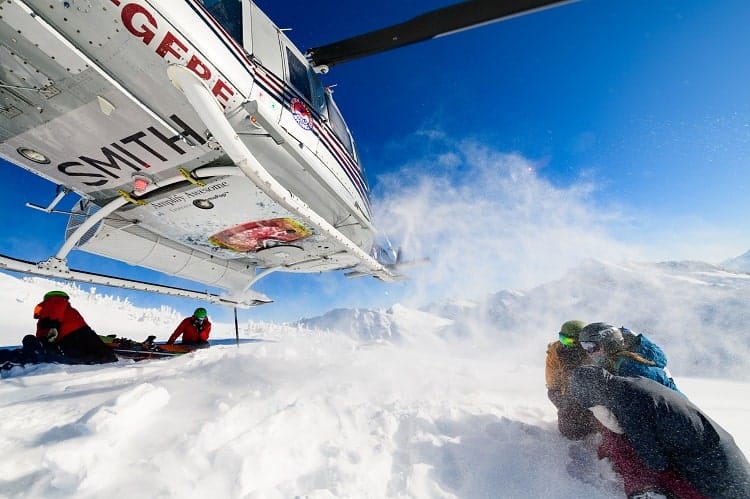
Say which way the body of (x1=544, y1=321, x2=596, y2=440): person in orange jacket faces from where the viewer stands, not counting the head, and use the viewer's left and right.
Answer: facing the viewer and to the left of the viewer

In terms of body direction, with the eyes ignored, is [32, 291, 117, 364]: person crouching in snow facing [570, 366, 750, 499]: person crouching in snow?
no

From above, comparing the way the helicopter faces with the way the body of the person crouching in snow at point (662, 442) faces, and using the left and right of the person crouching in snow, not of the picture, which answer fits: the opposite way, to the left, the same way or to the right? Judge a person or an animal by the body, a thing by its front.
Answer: to the right

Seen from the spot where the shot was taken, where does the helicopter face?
facing away from the viewer and to the right of the viewer

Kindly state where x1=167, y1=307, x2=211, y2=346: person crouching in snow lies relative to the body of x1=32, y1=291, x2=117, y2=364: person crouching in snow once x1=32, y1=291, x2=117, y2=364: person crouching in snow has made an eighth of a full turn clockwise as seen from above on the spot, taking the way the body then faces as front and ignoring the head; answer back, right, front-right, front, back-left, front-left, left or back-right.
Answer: right

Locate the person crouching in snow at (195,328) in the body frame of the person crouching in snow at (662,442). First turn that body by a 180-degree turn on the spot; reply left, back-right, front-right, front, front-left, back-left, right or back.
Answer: back

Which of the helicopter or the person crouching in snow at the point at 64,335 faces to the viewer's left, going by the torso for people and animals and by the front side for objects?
the person crouching in snow

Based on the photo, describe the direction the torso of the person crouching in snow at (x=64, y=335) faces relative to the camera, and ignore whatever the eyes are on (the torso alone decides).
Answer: to the viewer's left

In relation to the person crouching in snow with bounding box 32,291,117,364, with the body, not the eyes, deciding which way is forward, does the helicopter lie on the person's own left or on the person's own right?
on the person's own left

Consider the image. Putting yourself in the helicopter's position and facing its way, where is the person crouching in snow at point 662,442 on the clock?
The person crouching in snow is roughly at 3 o'clock from the helicopter.

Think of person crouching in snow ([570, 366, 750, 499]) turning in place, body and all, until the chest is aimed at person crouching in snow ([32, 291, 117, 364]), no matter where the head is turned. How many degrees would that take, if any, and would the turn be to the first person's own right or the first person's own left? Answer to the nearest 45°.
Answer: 0° — they already face them
